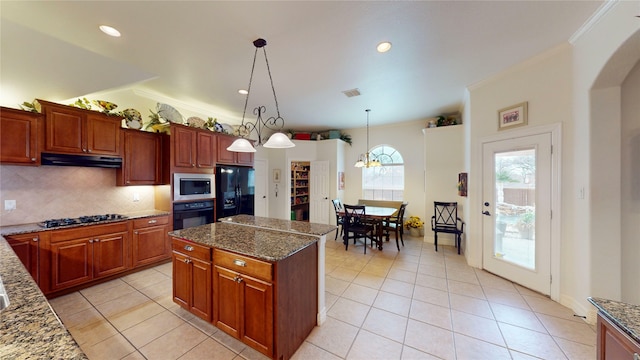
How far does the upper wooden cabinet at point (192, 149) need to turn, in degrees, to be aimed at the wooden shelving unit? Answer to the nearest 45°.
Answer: approximately 90° to its left

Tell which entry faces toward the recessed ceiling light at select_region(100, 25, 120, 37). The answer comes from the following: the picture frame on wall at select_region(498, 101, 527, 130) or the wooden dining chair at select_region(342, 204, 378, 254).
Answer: the picture frame on wall

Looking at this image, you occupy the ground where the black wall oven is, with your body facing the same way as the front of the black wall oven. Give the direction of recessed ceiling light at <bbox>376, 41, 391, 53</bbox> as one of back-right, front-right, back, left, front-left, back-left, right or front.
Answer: front

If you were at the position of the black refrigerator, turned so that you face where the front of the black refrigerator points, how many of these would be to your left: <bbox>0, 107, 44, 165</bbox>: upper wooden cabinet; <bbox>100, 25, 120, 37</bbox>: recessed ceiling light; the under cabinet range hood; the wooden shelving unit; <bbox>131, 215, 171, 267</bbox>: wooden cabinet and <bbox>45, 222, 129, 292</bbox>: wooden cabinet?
1

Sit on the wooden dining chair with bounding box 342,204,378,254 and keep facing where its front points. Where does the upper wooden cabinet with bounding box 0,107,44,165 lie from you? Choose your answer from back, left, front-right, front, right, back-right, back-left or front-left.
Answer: back

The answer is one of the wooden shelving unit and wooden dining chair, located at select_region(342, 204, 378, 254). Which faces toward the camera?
the wooden shelving unit

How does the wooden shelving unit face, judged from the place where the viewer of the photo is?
facing the viewer

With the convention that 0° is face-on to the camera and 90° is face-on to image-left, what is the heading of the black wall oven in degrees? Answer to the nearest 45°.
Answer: approximately 315°

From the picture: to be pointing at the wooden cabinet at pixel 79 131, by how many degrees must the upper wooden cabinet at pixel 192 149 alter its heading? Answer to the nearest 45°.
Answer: approximately 135° to its right

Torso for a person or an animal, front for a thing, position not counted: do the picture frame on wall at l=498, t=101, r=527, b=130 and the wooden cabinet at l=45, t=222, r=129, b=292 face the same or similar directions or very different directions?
very different directions

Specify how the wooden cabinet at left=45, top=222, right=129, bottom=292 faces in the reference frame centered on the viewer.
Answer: facing the viewer and to the right of the viewer

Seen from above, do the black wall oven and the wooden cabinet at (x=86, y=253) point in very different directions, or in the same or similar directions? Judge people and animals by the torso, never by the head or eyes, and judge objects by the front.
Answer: same or similar directions

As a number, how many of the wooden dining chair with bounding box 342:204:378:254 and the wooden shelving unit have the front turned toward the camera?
1

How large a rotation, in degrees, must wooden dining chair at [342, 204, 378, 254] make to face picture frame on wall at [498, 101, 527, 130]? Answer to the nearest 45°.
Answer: approximately 90° to its right
